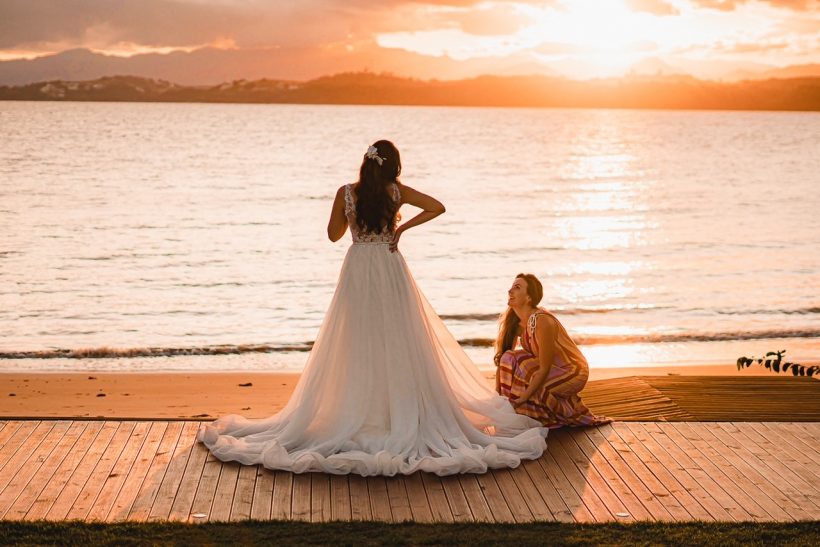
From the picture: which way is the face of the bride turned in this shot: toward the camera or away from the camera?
away from the camera

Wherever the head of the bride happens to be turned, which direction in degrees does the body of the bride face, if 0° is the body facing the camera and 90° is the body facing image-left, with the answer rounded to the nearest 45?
approximately 180°
